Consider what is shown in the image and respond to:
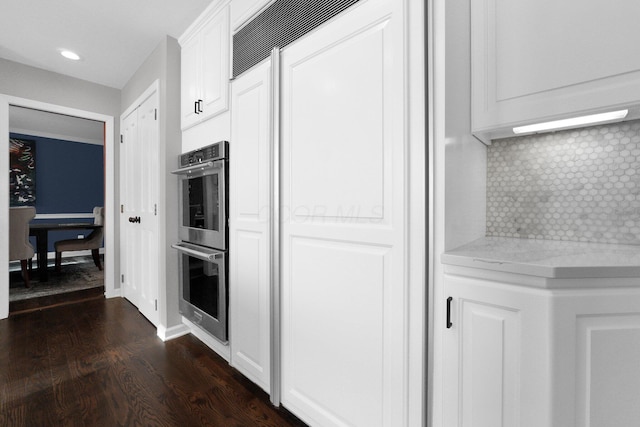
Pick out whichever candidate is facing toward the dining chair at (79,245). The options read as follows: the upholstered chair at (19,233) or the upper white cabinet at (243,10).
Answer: the upholstered chair

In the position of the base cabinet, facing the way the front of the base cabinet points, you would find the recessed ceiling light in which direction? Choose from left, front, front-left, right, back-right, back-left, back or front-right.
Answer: front-right

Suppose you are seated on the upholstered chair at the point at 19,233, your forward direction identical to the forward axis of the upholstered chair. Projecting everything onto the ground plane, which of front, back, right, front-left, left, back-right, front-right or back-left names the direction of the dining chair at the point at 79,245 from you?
front

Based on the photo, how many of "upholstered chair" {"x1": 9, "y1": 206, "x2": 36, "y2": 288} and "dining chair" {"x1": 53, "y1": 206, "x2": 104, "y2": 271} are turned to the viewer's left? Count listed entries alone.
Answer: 1

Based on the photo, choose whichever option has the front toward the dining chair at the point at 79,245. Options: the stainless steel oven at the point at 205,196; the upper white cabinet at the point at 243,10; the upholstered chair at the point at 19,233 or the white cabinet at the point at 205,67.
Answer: the upholstered chair

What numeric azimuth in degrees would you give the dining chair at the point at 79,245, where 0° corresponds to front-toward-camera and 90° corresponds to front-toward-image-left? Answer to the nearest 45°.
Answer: approximately 90°

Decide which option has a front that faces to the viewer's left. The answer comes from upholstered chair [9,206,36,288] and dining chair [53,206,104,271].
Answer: the dining chair

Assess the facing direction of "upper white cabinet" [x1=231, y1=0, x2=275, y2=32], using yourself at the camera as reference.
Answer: facing the viewer and to the left of the viewer

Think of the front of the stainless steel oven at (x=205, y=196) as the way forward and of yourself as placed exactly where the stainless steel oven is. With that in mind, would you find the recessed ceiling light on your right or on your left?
on your right

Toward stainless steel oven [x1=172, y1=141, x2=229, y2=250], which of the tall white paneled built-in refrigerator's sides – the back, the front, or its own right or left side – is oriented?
right

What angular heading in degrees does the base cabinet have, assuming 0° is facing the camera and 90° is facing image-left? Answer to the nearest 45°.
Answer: approximately 45°
